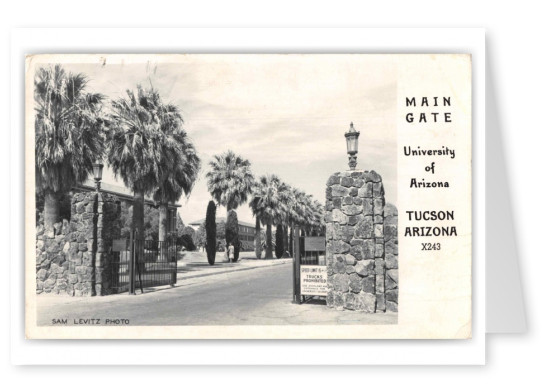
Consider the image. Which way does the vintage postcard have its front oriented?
toward the camera
